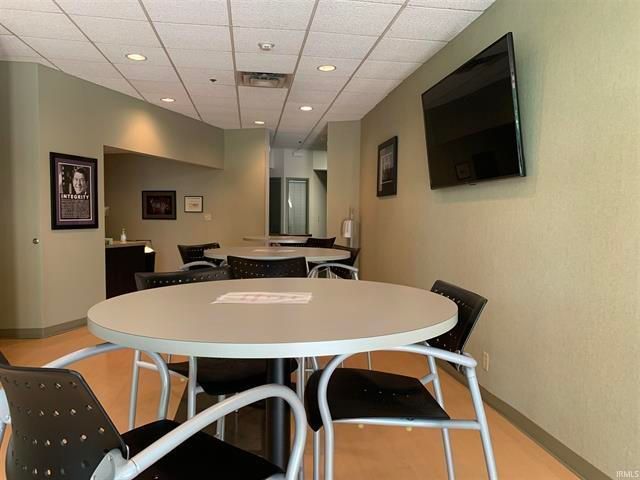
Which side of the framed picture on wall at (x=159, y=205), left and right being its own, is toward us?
front

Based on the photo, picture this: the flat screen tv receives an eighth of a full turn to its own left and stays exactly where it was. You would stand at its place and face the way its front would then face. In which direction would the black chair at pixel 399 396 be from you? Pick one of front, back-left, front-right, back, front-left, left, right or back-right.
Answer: front

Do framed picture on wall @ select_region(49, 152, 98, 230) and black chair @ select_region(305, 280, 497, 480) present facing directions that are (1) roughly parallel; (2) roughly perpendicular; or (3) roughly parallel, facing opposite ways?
roughly parallel, facing opposite ways

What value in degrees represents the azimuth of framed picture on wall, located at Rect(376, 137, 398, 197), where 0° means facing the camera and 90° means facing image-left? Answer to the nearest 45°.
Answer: approximately 90°

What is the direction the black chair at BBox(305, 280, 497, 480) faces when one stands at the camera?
facing to the left of the viewer

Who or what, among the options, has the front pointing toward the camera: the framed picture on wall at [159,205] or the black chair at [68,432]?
the framed picture on wall

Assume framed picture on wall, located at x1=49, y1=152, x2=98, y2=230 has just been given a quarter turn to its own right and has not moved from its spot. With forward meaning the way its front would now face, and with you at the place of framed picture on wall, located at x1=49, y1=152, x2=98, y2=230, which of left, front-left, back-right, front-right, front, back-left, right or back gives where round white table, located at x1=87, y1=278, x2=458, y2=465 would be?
front-left

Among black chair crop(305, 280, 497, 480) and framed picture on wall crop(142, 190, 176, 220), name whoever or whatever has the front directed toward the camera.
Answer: the framed picture on wall

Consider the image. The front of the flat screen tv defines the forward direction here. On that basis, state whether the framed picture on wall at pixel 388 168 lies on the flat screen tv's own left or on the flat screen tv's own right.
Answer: on the flat screen tv's own right

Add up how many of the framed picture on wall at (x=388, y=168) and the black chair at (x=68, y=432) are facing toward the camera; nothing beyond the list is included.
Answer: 0

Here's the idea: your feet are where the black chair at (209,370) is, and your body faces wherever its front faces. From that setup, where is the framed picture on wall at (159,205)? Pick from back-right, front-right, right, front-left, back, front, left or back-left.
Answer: back-left

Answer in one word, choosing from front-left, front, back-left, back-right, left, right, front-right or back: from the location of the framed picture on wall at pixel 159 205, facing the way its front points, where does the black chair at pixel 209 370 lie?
front

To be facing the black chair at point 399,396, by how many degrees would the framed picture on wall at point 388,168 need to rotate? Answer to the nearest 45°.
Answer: approximately 90° to its left

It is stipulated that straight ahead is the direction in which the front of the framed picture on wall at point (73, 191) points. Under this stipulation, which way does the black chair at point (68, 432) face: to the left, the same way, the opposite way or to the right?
to the left

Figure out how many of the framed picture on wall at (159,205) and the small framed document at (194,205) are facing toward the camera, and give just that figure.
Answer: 2

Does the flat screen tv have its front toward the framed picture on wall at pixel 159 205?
no
